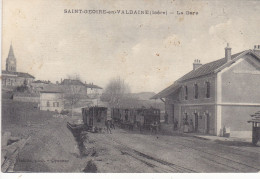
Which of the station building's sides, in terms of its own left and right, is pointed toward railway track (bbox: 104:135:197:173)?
front

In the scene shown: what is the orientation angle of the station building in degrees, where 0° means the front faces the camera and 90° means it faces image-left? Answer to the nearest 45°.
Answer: approximately 45°

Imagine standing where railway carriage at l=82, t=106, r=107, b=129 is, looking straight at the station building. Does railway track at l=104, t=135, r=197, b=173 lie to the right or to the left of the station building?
right
